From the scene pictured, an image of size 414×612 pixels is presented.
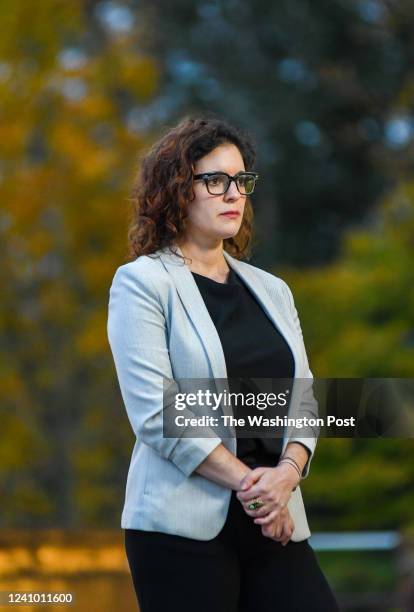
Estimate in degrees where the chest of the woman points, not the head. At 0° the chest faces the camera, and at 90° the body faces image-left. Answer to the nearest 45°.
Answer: approximately 315°
